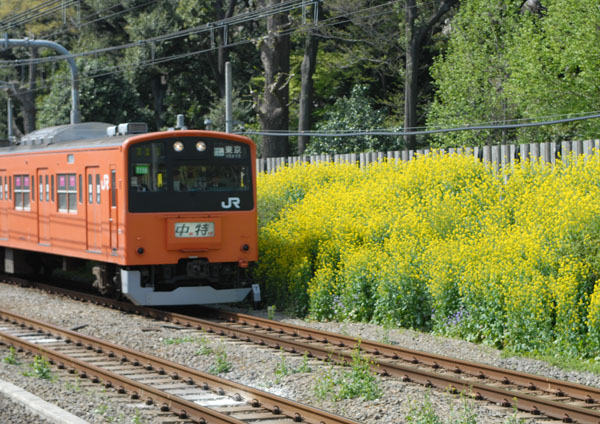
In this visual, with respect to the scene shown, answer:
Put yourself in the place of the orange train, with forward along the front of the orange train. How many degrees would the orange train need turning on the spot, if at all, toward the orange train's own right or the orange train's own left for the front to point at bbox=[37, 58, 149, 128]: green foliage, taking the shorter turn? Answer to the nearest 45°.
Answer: approximately 135° to the orange train's own left

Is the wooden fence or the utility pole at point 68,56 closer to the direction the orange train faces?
the wooden fence

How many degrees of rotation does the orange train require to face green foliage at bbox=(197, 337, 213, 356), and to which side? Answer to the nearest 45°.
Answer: approximately 45° to its right

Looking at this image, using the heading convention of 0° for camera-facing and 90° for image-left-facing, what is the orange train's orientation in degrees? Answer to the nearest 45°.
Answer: approximately 315°

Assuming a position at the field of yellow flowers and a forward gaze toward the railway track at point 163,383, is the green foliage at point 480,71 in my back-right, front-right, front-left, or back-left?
back-right

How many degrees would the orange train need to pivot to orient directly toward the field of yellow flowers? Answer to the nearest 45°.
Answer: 0° — it already faces it

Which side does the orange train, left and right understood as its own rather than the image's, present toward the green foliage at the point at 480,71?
left
